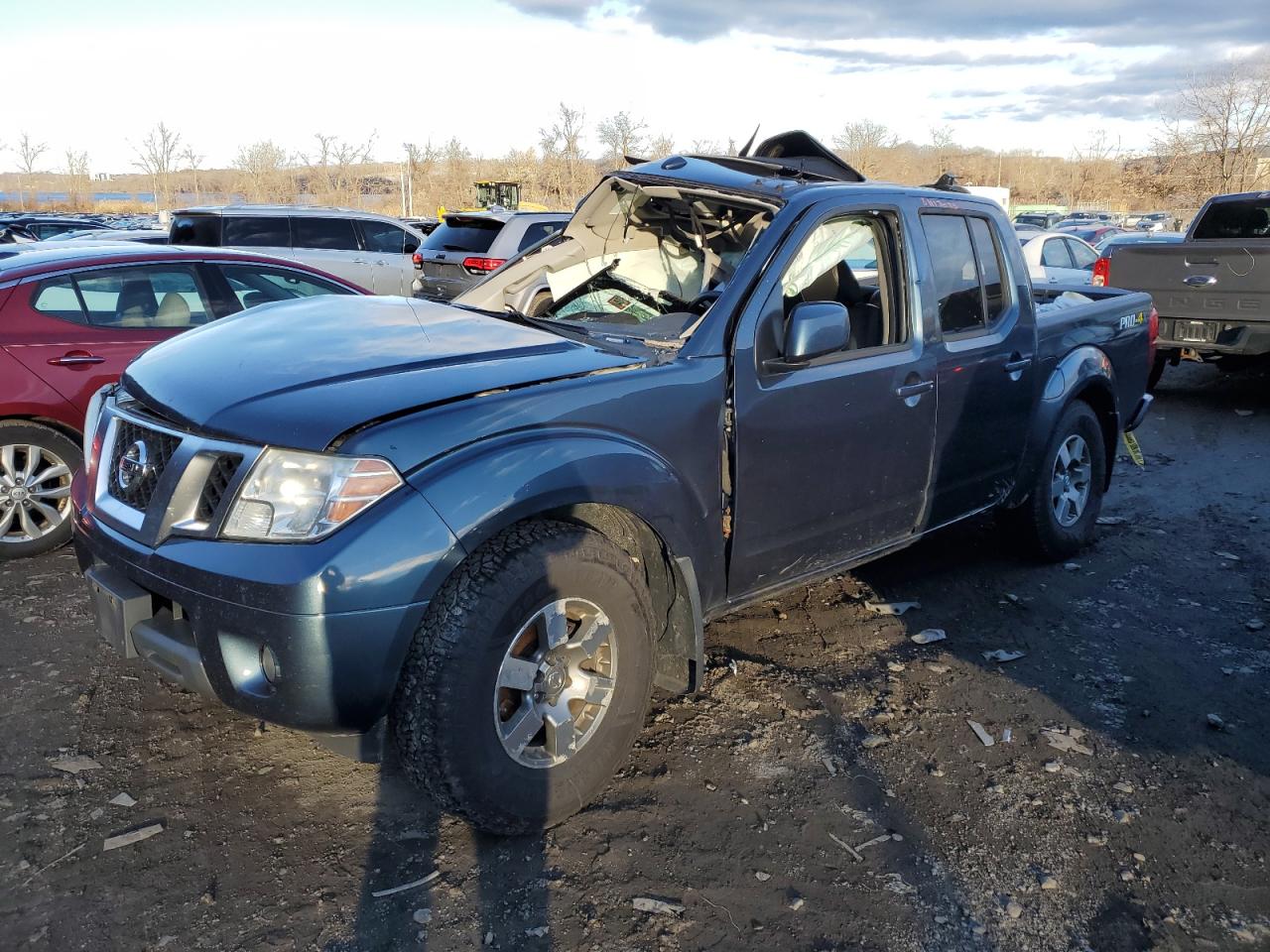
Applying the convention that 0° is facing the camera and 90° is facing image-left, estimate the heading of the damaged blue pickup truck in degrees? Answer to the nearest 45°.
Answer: approximately 45°

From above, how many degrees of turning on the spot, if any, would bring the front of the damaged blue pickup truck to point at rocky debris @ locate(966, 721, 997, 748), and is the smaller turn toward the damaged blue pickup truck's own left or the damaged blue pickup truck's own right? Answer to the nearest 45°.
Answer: approximately 135° to the damaged blue pickup truck's own left

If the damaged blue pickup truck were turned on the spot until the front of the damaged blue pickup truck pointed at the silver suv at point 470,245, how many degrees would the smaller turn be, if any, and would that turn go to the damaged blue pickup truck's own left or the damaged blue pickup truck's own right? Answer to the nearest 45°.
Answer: approximately 135° to the damaged blue pickup truck's own right

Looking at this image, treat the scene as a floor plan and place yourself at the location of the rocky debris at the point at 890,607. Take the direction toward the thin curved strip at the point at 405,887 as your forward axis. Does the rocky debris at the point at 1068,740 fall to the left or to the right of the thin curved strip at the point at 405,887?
left

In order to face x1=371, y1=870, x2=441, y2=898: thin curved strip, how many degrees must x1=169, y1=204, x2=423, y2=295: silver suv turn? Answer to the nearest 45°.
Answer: approximately 90° to its right

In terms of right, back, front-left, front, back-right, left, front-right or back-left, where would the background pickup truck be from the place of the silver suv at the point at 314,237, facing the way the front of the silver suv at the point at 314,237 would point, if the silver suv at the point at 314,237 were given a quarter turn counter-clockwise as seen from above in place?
back-right

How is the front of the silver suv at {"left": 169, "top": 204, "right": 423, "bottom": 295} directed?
to the viewer's right
